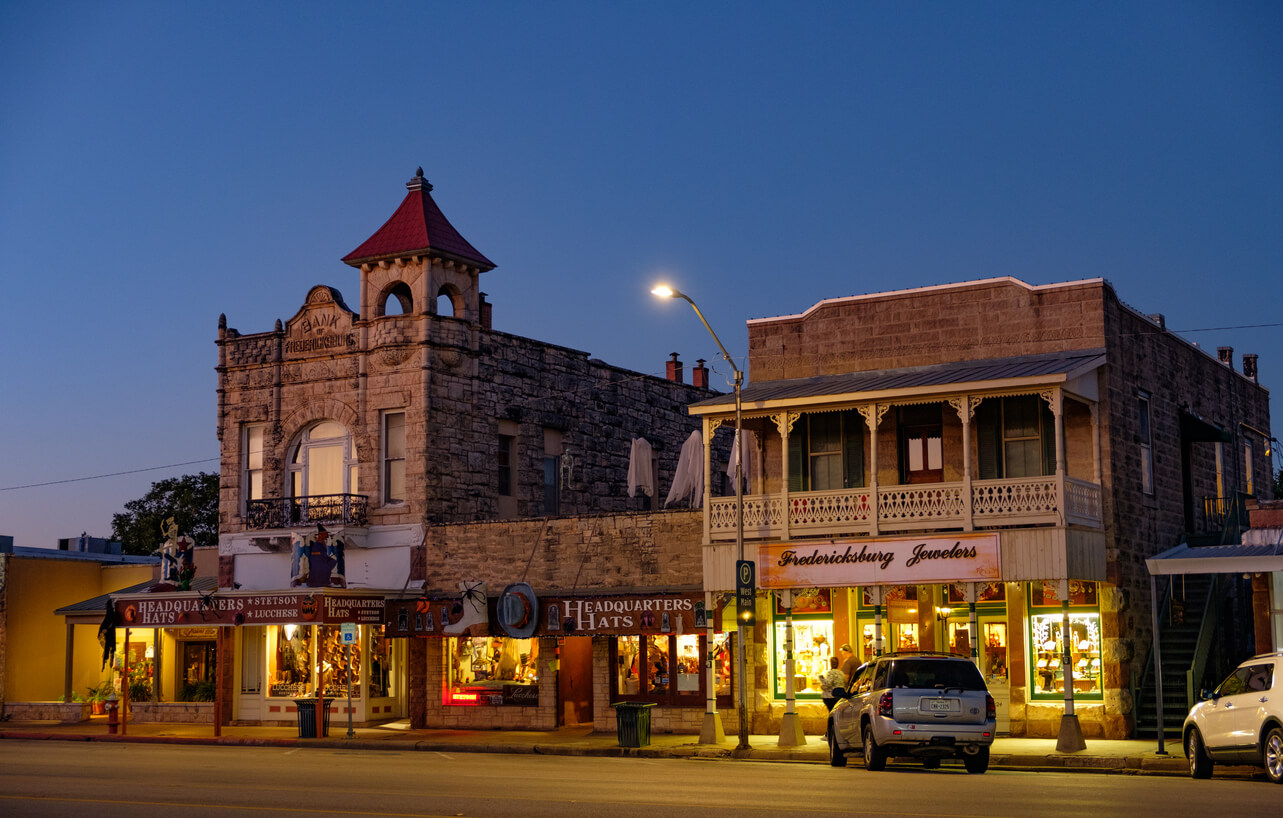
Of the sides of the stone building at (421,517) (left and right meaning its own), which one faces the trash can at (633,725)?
left

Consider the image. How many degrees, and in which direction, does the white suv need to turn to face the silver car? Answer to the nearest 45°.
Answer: approximately 45° to its left

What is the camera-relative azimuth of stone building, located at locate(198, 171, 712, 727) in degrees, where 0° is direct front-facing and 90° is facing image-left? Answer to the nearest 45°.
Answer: approximately 45°

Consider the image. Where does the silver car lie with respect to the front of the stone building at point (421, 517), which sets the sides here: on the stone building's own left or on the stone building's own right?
on the stone building's own left

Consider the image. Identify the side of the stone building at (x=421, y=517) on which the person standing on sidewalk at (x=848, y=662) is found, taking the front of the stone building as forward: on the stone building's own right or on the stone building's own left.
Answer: on the stone building's own left

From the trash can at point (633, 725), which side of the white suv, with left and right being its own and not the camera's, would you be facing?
front

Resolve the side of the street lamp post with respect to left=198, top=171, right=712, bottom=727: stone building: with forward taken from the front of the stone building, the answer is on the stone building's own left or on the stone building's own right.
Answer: on the stone building's own left

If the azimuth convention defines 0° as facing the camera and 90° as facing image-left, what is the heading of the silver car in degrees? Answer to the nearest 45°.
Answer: approximately 135°

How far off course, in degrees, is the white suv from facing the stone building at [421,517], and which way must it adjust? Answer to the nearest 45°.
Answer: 0° — it already faces it

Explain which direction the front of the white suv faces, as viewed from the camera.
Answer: facing away from the viewer and to the left of the viewer
